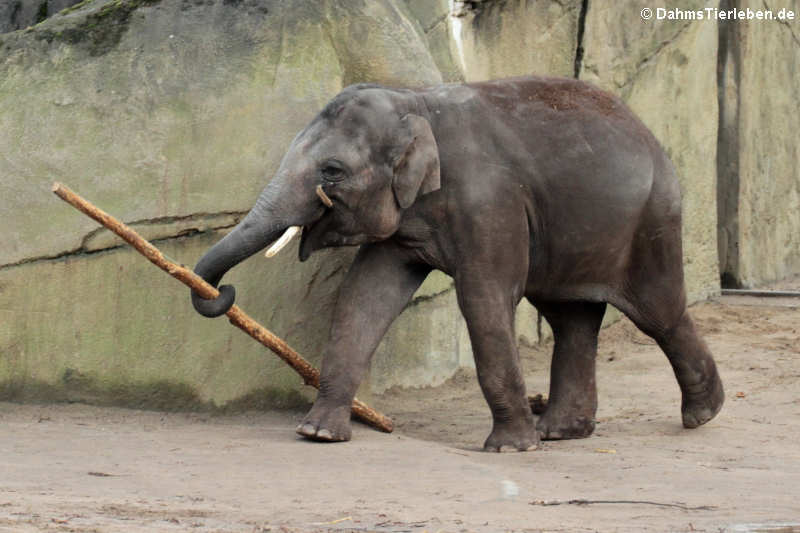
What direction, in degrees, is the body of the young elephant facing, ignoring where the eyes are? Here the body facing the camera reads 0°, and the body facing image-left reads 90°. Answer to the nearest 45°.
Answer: approximately 90°
